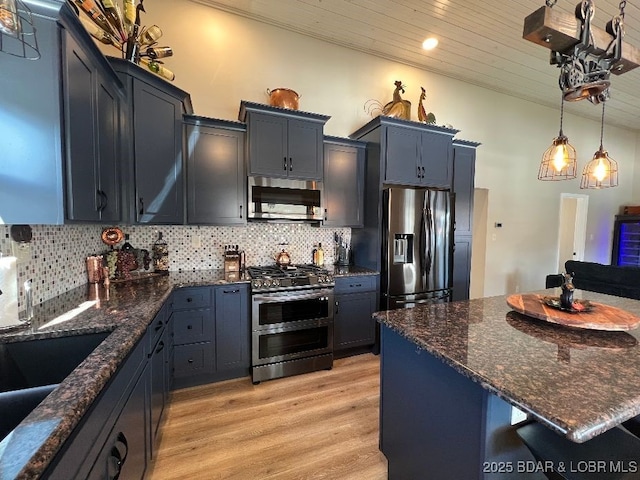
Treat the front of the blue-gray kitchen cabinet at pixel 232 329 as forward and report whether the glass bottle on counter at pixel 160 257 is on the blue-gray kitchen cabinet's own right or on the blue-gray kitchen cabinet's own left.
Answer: on the blue-gray kitchen cabinet's own right

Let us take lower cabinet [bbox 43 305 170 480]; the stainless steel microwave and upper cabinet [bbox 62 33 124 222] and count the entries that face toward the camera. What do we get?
1

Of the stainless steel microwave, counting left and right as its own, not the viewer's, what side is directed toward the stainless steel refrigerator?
left

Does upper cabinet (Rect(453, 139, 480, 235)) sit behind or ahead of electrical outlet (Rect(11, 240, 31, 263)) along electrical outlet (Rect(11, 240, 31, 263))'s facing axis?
ahead

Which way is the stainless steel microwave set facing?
toward the camera

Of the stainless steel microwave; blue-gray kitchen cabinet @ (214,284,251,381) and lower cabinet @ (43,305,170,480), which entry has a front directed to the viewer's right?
the lower cabinet

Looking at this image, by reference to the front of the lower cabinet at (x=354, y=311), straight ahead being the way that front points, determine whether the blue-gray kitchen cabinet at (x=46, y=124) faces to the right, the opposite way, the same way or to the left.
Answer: to the left

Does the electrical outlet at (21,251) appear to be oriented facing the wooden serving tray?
yes

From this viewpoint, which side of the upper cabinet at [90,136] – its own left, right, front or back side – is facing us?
right

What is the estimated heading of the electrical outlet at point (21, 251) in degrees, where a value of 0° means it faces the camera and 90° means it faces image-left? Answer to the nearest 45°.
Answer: approximately 315°

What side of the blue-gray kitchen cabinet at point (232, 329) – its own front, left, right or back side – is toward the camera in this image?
front

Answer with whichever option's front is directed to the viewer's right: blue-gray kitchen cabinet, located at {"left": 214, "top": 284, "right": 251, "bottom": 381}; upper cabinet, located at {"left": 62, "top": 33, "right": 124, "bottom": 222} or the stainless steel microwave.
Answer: the upper cabinet

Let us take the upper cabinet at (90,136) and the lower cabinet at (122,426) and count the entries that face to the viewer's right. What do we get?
2

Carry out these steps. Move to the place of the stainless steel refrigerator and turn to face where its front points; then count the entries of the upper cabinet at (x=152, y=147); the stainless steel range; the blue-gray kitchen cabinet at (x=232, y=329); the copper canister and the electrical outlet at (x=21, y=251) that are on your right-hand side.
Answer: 5

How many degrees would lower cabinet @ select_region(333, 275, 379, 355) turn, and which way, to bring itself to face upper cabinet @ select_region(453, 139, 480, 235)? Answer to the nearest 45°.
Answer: approximately 90° to its left

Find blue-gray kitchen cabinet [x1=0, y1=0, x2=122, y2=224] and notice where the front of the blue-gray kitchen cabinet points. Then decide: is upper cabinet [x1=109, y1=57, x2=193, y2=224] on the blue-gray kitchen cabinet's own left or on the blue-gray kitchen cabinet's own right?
on the blue-gray kitchen cabinet's own left

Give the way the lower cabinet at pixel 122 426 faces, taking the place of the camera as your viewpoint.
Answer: facing to the right of the viewer

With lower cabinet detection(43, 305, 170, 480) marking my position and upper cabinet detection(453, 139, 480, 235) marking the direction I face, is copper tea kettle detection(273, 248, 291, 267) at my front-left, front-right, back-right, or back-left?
front-left
